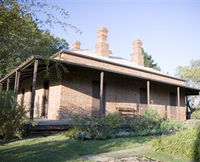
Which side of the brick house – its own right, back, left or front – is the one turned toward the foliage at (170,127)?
front

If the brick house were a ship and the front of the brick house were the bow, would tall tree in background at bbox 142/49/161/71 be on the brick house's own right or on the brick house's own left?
on the brick house's own left

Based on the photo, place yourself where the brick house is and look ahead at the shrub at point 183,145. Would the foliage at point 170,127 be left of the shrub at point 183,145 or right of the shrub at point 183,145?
left

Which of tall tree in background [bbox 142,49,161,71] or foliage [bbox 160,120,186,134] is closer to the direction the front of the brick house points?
the foliage

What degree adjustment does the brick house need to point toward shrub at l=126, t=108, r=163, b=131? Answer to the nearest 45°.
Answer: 0° — it already faces it

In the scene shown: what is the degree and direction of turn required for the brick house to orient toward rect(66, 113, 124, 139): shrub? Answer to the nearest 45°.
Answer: approximately 45° to its right

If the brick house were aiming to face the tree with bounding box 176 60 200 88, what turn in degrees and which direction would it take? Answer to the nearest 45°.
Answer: approximately 90° to its left

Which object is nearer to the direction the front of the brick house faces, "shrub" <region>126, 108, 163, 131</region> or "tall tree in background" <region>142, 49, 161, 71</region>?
the shrub

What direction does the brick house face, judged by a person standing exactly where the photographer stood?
facing the viewer and to the right of the viewer

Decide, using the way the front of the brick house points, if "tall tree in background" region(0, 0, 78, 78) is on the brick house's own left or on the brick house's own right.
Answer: on the brick house's own right

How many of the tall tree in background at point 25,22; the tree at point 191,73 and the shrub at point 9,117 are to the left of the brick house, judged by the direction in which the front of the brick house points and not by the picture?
1
